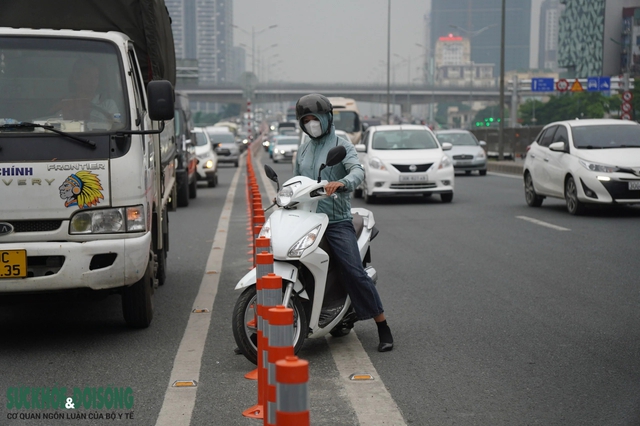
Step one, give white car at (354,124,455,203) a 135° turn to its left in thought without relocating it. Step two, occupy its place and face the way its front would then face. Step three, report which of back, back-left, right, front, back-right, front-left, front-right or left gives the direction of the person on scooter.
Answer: back-right

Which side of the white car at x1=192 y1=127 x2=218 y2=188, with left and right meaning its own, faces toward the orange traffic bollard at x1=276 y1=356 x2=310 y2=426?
front

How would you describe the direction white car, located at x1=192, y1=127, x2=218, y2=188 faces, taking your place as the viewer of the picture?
facing the viewer

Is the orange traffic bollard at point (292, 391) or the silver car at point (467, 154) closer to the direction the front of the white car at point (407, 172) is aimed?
the orange traffic bollard

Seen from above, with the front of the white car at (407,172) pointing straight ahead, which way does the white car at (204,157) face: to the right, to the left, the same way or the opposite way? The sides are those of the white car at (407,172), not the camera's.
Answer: the same way

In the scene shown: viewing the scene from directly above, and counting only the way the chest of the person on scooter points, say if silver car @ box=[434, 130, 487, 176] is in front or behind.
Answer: behind

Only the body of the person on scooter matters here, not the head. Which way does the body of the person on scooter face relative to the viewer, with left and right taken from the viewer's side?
facing the viewer and to the left of the viewer

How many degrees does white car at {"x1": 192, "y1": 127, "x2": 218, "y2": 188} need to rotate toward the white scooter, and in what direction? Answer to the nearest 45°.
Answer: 0° — it already faces it

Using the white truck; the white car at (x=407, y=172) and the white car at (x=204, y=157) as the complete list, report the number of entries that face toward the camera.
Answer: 3

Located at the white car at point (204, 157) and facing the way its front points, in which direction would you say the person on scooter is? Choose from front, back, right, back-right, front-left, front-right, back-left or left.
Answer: front

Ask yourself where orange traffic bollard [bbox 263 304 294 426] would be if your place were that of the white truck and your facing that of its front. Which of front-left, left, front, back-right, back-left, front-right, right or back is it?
front

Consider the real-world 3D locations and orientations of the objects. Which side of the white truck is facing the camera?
front

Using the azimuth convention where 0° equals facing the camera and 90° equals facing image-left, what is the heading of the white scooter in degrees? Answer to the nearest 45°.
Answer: approximately 45°

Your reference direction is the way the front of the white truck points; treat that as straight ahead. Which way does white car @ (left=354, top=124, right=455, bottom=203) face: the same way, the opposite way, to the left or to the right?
the same way

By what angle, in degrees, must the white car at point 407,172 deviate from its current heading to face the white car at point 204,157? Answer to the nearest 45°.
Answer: approximately 135° to its right

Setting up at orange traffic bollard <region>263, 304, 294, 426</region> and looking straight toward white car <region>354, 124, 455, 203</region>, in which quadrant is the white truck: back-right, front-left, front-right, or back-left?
front-left
